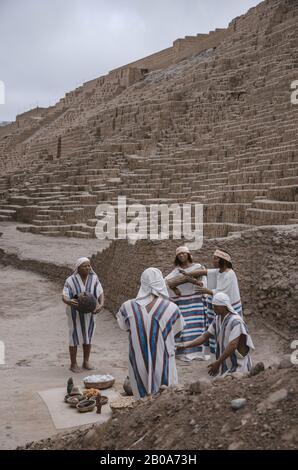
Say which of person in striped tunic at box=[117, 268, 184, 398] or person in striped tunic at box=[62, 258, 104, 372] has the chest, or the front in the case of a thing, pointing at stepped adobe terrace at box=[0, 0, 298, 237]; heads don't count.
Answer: person in striped tunic at box=[117, 268, 184, 398]

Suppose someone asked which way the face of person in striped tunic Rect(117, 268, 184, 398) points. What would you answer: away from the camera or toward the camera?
away from the camera

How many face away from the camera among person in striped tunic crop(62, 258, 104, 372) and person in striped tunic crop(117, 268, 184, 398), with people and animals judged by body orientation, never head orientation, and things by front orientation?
1

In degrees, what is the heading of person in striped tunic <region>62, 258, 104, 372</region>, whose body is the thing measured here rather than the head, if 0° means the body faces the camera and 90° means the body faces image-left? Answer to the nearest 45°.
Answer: approximately 315°

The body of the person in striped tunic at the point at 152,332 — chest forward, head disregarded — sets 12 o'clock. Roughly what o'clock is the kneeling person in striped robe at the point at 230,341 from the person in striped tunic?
The kneeling person in striped robe is roughly at 2 o'clock from the person in striped tunic.

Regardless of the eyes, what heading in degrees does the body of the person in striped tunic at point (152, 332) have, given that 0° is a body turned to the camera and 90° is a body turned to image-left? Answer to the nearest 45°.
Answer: approximately 180°

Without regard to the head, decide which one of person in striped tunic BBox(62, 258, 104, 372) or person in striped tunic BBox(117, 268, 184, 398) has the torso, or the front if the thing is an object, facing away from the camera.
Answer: person in striped tunic BBox(117, 268, 184, 398)
